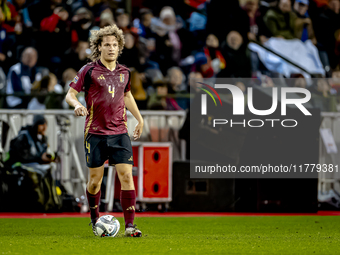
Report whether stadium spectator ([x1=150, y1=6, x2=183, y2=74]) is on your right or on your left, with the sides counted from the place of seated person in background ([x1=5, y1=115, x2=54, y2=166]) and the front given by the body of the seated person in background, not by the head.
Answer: on your left

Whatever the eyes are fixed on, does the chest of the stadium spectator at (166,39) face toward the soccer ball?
yes

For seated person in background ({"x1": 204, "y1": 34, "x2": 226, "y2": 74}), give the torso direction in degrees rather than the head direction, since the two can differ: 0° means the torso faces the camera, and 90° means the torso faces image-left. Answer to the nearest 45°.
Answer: approximately 0°

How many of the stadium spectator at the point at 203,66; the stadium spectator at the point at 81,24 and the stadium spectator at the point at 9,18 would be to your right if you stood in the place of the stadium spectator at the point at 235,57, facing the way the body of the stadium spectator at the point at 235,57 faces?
3

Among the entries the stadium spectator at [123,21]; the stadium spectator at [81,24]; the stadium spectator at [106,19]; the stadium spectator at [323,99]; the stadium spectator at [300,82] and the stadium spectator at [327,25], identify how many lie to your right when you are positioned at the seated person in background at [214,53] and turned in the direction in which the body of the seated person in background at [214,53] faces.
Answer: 3

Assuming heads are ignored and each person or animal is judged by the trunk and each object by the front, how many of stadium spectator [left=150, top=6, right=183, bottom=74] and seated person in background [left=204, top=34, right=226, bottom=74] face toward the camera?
2

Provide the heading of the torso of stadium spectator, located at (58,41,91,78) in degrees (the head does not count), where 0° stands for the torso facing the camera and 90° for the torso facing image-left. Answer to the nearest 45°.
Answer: approximately 315°

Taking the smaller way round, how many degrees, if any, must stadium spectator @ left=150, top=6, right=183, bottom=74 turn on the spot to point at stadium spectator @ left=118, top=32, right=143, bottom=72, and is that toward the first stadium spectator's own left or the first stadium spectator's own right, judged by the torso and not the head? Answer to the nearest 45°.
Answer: approximately 45° to the first stadium spectator's own right
